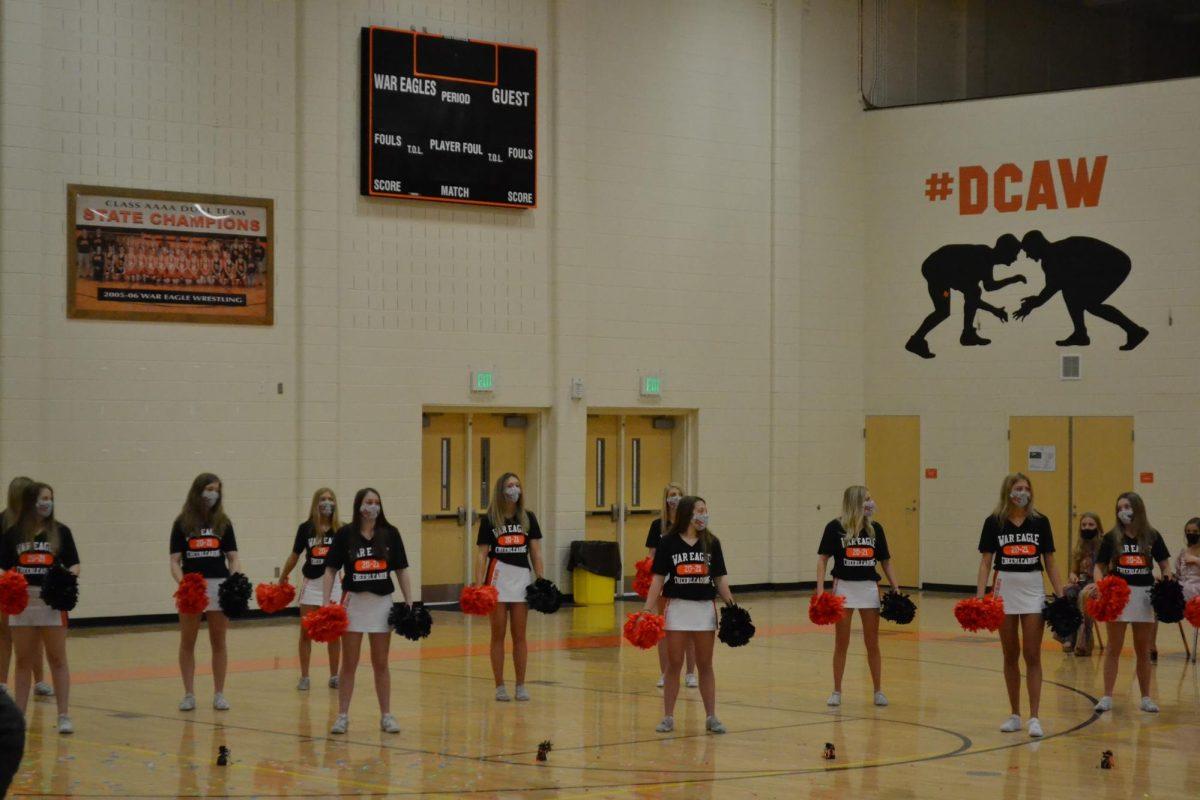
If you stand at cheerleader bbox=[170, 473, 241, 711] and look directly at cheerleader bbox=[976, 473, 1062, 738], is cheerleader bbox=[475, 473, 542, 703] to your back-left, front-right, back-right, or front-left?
front-left

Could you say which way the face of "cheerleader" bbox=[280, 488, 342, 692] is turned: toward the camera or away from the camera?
toward the camera

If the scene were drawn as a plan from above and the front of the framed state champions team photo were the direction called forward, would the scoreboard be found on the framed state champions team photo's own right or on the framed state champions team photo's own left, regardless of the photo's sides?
on the framed state champions team photo's own left

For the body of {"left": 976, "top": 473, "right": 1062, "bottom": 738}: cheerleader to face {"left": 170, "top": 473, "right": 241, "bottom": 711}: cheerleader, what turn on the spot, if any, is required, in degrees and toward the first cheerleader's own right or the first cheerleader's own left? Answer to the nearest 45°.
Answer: approximately 90° to the first cheerleader's own right

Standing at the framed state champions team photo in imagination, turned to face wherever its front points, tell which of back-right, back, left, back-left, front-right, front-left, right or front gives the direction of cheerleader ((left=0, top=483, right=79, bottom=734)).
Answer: front-right

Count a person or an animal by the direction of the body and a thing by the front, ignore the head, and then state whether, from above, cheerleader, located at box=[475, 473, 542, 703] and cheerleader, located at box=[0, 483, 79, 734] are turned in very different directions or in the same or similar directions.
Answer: same or similar directions

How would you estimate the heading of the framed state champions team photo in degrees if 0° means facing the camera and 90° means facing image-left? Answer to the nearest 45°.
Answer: approximately 315°

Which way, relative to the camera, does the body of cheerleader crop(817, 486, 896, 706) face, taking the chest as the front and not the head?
toward the camera

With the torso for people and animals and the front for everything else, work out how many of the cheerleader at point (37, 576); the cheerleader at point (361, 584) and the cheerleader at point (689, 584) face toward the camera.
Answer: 3

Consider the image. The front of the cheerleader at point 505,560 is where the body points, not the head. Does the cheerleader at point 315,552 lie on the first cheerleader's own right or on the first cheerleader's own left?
on the first cheerleader's own right

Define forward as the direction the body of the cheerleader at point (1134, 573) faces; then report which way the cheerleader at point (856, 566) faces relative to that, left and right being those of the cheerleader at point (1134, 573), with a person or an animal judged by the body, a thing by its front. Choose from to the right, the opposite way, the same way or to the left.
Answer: the same way

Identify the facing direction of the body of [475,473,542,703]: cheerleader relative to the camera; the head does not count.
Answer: toward the camera

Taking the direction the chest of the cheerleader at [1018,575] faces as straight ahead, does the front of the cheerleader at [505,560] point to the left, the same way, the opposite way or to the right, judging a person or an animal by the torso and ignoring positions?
the same way

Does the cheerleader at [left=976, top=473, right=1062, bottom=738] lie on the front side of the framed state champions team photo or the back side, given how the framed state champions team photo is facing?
on the front side

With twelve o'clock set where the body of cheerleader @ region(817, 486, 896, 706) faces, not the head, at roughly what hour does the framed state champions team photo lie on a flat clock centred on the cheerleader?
The framed state champions team photo is roughly at 4 o'clock from the cheerleader.

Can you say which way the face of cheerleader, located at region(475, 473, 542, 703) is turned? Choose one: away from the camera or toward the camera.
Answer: toward the camera

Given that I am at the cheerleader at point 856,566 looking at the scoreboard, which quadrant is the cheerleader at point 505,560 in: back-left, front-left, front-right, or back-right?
front-left
